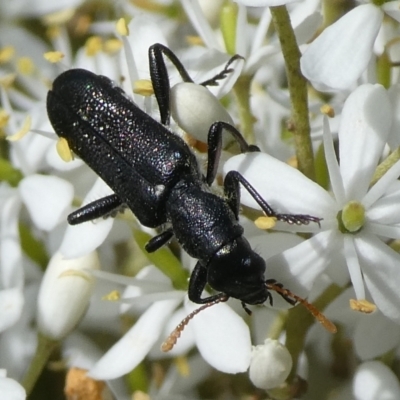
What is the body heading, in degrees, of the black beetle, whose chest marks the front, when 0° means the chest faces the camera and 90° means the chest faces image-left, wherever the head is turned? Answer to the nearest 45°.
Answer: approximately 315°
